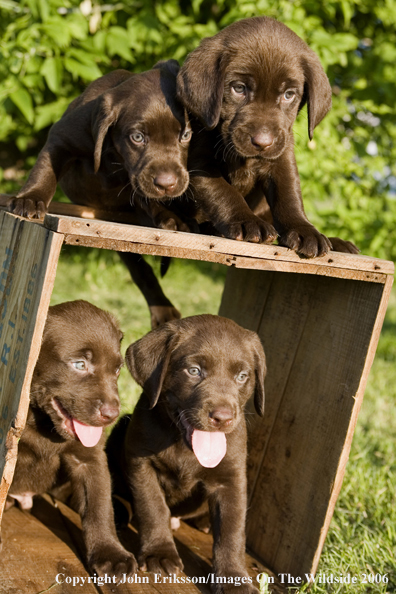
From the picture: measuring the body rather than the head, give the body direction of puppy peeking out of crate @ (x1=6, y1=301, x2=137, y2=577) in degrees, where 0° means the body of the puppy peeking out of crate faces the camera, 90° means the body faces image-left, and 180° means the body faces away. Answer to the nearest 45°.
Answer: approximately 315°

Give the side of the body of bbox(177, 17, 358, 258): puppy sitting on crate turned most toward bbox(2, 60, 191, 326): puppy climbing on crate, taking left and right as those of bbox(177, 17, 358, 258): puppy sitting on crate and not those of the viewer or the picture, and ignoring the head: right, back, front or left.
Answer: right

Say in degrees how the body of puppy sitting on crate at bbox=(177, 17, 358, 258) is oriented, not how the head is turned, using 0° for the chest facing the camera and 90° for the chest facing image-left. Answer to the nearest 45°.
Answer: approximately 0°
